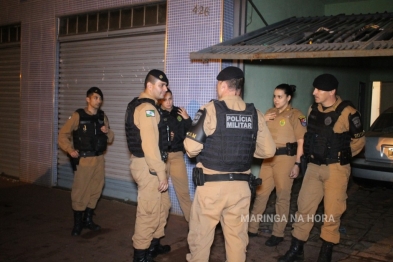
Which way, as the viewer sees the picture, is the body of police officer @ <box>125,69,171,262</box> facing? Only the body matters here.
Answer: to the viewer's right

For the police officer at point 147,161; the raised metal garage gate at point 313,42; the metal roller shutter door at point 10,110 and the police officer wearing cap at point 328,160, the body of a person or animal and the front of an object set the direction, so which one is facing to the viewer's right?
the police officer

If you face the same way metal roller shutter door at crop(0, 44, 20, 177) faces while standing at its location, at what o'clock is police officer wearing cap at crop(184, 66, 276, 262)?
The police officer wearing cap is roughly at 10 o'clock from the metal roller shutter door.

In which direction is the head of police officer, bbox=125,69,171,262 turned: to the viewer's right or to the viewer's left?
to the viewer's right

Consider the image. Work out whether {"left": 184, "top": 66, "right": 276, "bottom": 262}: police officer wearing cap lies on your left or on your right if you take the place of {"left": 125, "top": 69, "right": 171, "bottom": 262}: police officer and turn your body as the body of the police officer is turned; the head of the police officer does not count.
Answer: on your right

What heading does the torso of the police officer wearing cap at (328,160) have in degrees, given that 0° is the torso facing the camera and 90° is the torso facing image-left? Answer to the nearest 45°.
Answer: approximately 45°

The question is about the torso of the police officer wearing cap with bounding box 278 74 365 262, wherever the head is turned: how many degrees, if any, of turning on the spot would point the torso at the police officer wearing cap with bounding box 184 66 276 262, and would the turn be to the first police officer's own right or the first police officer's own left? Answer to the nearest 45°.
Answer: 0° — they already face them

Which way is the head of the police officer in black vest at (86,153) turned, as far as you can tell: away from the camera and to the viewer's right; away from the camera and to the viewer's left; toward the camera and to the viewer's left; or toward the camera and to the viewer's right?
toward the camera and to the viewer's right

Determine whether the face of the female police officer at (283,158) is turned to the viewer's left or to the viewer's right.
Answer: to the viewer's left

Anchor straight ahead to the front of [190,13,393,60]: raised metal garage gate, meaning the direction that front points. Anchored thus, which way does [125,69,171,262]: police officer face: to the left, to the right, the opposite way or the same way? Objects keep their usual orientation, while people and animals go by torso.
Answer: to the left

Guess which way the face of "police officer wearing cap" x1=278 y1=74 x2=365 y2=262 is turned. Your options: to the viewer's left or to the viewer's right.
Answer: to the viewer's left

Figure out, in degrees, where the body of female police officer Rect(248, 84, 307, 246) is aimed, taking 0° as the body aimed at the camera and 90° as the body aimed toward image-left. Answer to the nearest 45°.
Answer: approximately 45°

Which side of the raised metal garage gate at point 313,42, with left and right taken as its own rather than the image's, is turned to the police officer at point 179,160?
right
